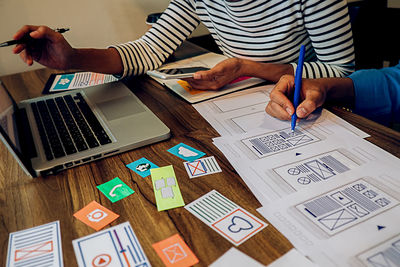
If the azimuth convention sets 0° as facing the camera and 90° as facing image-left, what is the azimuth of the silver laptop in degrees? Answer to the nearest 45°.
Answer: approximately 270°
